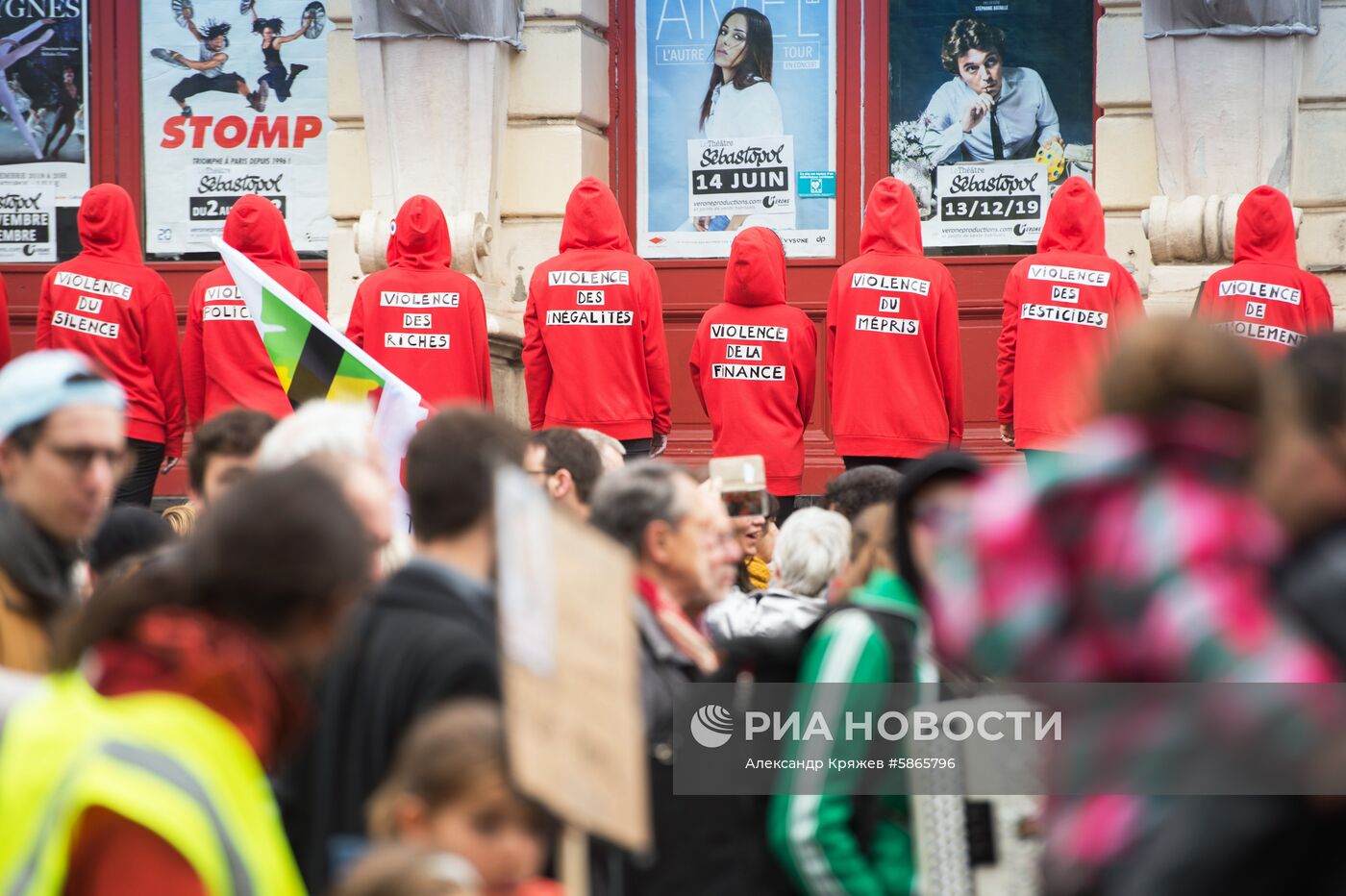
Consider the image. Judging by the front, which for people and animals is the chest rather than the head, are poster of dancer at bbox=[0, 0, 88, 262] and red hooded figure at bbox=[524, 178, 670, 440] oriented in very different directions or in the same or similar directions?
very different directions

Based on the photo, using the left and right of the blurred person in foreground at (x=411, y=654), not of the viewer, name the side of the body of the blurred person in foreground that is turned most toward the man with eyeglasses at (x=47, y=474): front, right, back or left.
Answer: left

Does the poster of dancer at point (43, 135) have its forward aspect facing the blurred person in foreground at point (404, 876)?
yes

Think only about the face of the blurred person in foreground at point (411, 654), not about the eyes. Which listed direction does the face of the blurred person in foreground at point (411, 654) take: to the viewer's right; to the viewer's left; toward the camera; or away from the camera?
away from the camera

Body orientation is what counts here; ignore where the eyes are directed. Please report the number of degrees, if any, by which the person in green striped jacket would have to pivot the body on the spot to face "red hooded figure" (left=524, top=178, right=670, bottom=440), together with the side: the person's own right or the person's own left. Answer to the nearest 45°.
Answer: approximately 90° to the person's own left

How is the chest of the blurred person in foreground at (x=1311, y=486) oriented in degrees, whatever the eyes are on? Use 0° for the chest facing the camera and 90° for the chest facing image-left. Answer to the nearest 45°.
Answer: approximately 90°

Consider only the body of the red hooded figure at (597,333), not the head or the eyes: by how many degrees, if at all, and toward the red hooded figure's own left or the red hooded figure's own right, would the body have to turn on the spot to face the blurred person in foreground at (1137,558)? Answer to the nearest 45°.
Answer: approximately 180°

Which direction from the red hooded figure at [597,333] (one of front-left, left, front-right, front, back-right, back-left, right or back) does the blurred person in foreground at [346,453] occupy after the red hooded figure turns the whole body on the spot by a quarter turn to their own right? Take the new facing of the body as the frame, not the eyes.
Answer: right

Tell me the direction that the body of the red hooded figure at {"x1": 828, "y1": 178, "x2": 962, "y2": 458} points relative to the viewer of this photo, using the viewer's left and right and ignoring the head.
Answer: facing away from the viewer

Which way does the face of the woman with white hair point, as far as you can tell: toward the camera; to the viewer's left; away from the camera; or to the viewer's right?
away from the camera

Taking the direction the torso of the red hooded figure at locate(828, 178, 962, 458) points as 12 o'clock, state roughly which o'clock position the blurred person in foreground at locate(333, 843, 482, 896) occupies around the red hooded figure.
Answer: The blurred person in foreground is roughly at 6 o'clock from the red hooded figure.

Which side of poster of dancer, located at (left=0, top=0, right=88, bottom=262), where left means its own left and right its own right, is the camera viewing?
front

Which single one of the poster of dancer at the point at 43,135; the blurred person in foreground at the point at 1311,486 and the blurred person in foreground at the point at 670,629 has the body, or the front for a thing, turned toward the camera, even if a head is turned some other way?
the poster of dancer

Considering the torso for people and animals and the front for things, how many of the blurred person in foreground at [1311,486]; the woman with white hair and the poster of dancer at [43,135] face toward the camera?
1
